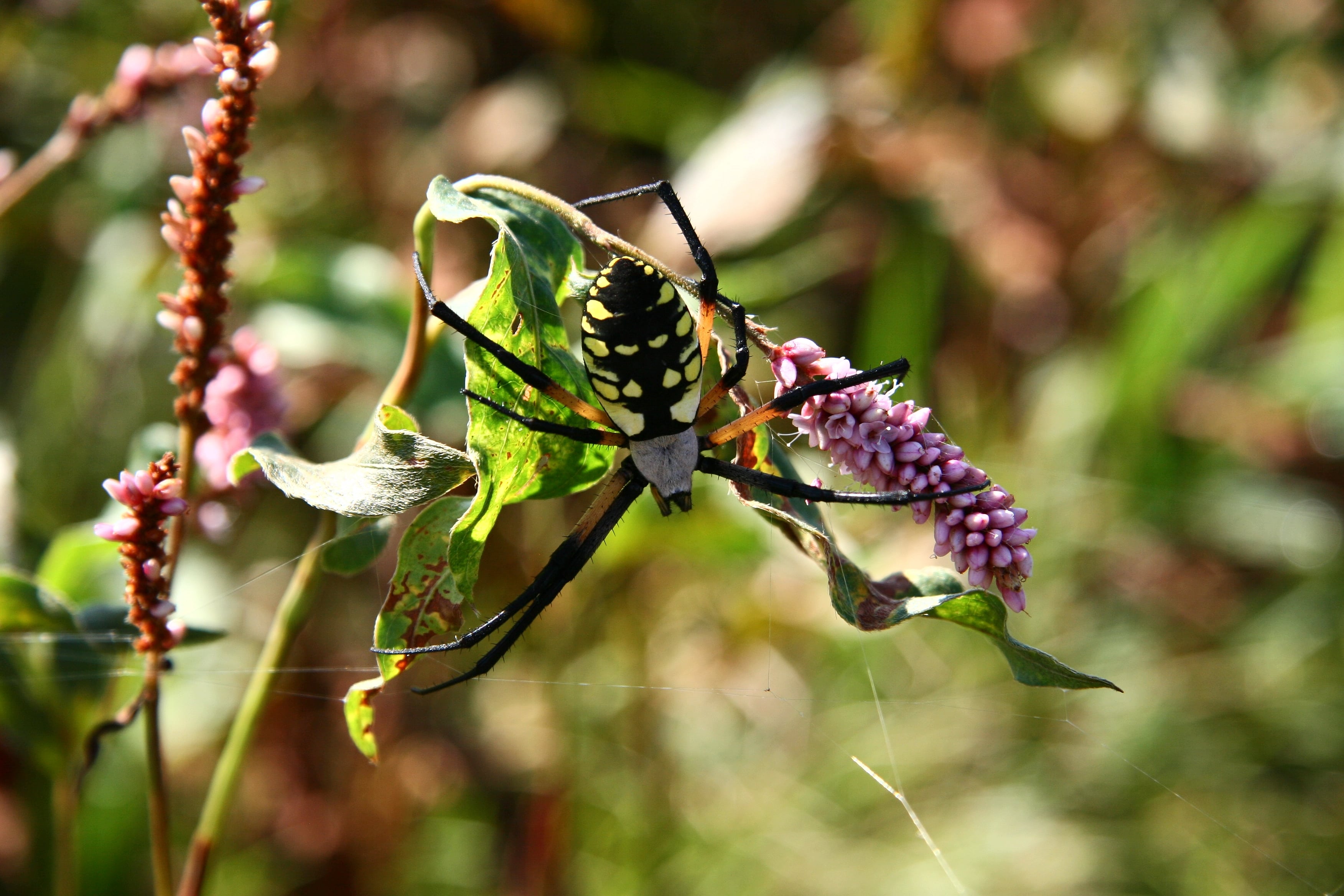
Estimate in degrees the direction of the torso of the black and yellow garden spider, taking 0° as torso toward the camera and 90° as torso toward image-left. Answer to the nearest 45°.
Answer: approximately 0°
